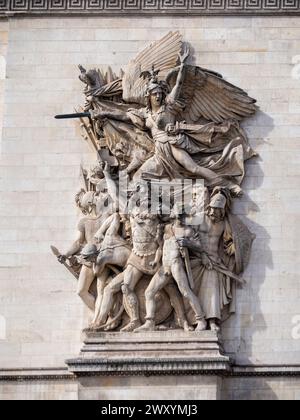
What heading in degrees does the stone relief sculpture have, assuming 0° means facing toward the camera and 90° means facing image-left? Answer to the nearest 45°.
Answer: approximately 0°

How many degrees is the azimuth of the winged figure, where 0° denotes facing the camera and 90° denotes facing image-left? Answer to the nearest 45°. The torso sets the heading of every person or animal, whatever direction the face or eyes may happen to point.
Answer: approximately 0°
